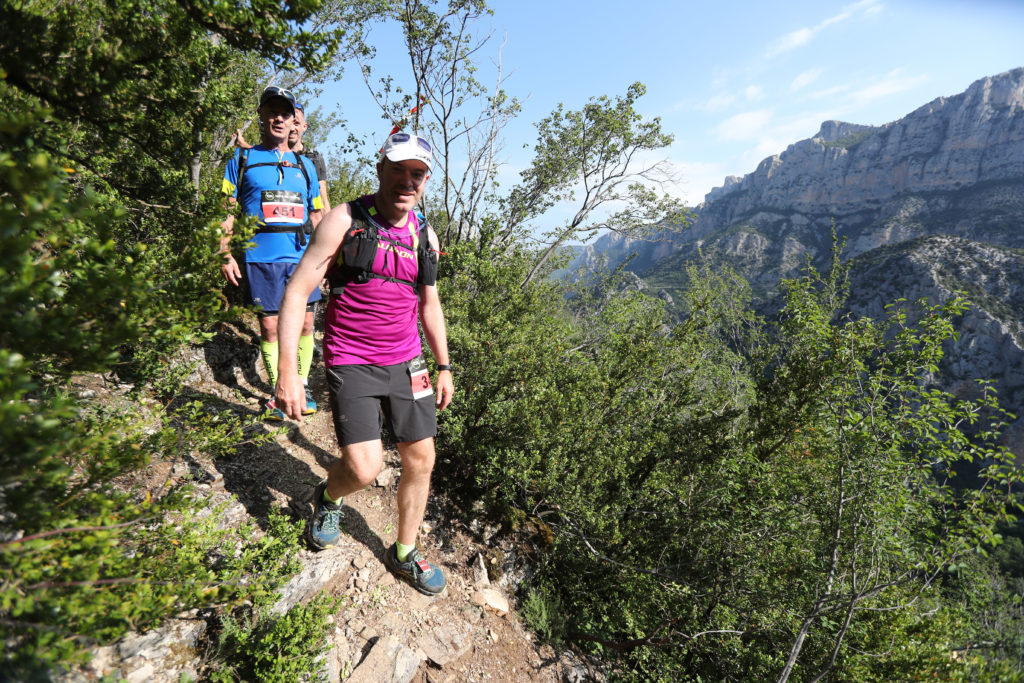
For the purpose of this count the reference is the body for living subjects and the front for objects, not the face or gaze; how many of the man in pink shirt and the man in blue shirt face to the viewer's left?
0

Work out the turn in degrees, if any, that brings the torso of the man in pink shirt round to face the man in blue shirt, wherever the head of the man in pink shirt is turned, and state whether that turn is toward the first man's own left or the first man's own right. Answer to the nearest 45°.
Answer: approximately 180°

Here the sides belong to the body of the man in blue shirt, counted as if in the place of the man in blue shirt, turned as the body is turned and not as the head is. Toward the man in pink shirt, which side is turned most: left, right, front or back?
front

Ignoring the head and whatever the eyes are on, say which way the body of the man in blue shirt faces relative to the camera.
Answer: toward the camera

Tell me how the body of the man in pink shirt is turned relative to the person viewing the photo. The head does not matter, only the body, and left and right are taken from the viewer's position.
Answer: facing the viewer and to the right of the viewer

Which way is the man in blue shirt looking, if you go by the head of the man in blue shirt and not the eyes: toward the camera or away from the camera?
toward the camera
